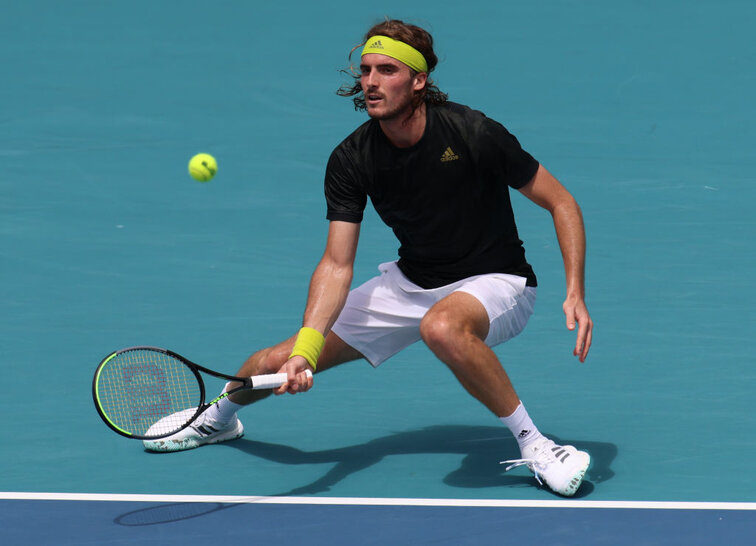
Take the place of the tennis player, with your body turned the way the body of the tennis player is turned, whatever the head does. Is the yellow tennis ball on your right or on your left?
on your right

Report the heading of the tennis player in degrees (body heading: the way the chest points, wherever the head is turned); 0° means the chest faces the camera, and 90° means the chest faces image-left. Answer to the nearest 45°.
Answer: approximately 45°
